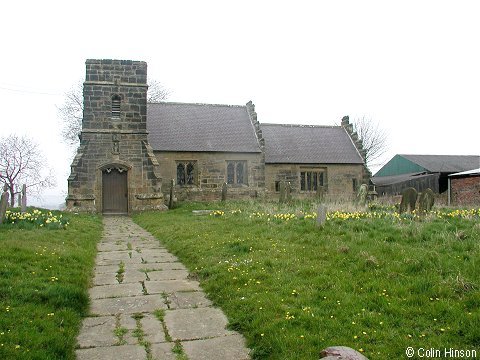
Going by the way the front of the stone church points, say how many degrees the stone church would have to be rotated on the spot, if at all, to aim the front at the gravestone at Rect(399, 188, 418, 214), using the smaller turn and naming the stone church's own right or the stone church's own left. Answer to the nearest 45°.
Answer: approximately 45° to the stone church's own left

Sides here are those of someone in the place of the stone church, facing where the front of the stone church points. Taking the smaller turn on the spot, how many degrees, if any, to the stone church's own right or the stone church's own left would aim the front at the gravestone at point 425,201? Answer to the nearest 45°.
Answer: approximately 45° to the stone church's own left

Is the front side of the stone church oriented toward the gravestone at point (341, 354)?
yes

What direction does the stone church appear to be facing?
toward the camera

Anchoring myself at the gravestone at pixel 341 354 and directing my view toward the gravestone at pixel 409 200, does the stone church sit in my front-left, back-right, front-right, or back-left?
front-left

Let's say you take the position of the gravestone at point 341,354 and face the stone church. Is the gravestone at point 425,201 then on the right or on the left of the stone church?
right
